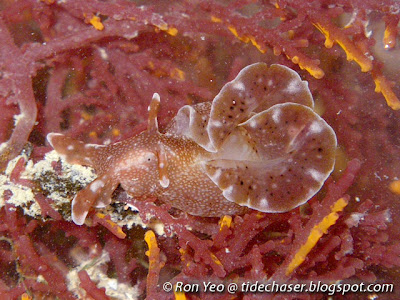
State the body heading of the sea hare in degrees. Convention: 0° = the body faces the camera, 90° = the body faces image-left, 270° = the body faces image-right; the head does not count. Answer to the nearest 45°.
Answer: approximately 90°
